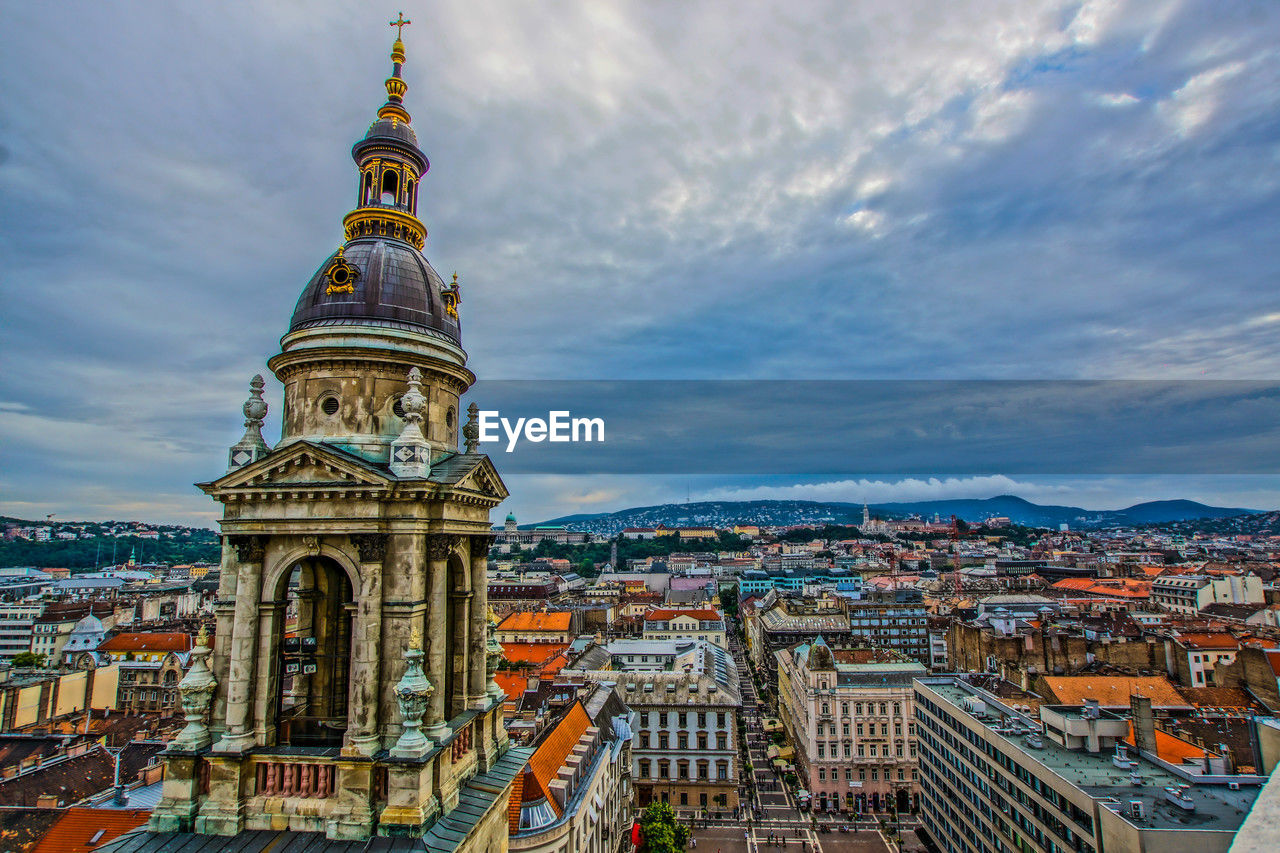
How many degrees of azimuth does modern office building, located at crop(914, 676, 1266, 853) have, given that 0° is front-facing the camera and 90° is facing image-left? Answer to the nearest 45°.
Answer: approximately 45°

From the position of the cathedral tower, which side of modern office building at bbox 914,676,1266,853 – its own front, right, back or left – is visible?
front

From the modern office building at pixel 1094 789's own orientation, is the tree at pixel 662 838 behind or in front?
in front
